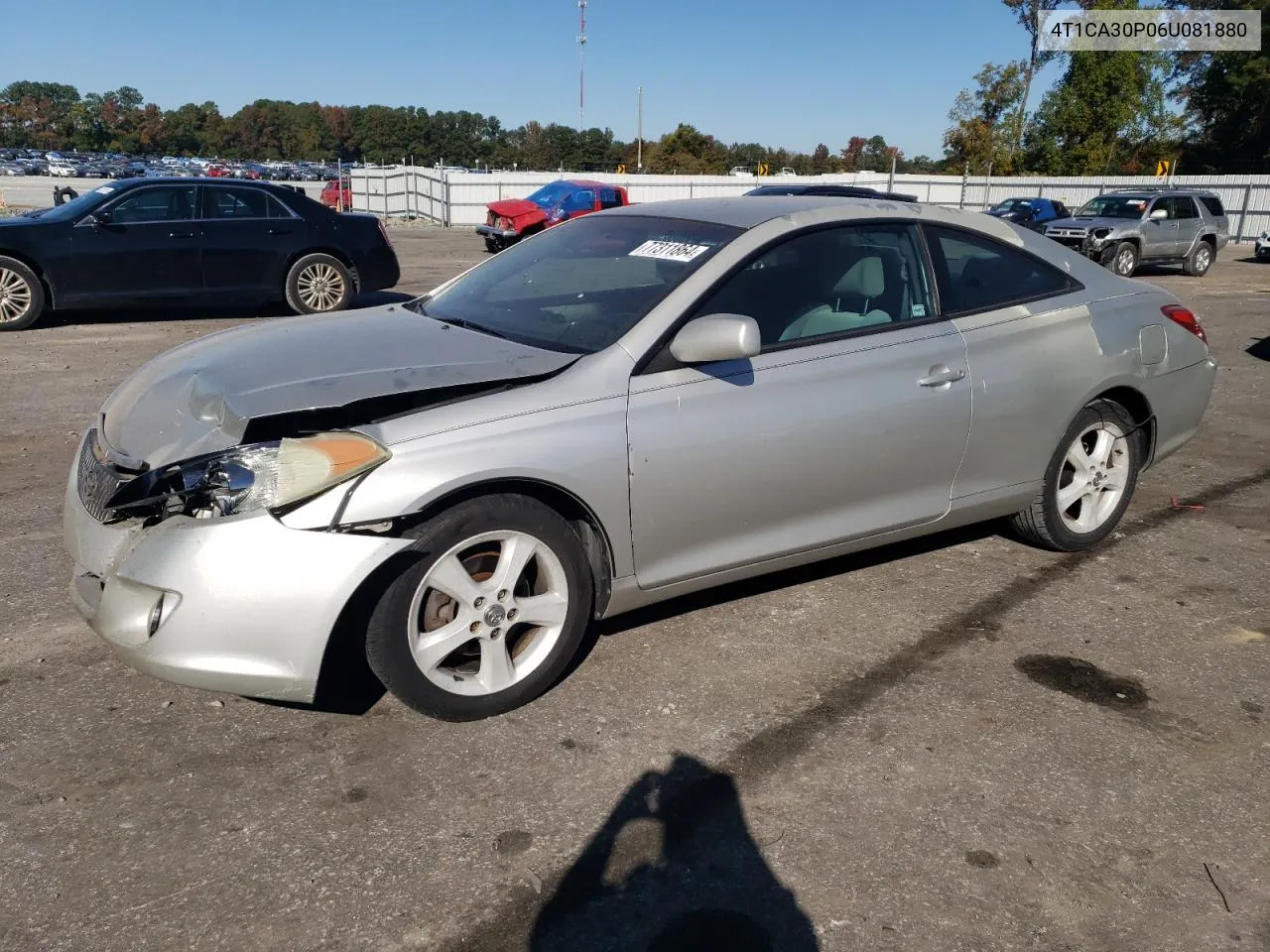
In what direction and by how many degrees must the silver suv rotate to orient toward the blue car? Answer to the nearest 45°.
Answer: approximately 90° to its right

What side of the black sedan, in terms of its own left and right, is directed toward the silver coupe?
left

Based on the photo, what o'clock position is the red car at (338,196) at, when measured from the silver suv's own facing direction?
The red car is roughly at 2 o'clock from the silver suv.

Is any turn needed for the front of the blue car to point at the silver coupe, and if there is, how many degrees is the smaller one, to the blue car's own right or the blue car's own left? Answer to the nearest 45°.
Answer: approximately 45° to the blue car's own left

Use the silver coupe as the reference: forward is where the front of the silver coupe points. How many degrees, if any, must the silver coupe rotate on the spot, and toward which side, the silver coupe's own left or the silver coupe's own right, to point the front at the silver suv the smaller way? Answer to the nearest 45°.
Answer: approximately 180°

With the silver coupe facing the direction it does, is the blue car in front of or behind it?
behind

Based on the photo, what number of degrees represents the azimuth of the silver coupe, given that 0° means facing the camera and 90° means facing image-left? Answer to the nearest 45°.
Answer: approximately 45°

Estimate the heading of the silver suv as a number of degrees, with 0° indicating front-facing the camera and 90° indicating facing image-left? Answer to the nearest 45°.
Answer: approximately 45°

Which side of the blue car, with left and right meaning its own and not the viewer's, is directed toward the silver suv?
left

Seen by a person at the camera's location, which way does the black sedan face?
facing to the left of the viewer
